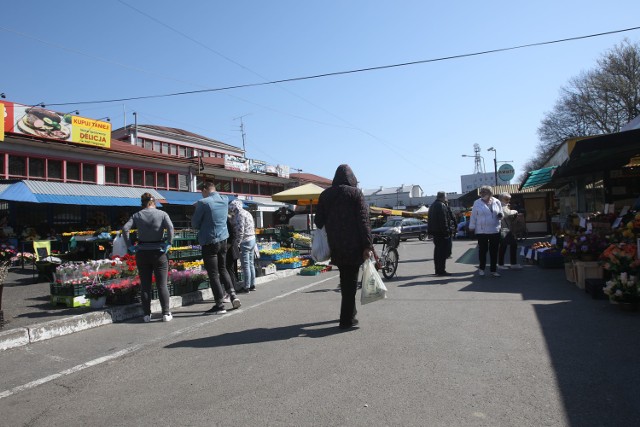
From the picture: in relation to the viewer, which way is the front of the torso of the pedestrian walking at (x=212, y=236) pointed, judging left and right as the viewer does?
facing away from the viewer and to the left of the viewer

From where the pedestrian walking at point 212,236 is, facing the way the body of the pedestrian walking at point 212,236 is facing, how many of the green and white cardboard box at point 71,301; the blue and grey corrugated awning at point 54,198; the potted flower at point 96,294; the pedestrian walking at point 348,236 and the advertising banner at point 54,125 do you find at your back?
1

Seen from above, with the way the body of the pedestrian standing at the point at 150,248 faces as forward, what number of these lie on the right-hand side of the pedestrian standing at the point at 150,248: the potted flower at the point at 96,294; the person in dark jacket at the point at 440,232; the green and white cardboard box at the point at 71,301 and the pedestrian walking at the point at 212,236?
2

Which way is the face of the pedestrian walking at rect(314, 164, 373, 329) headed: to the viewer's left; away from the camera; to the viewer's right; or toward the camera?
away from the camera

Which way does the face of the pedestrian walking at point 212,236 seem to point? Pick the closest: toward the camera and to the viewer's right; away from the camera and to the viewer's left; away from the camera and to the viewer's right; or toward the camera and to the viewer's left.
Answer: away from the camera and to the viewer's left

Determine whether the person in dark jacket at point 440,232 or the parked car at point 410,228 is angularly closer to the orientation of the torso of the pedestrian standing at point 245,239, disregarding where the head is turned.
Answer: the parked car

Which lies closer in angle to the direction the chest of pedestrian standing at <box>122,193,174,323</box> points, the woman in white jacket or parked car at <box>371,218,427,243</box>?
the parked car

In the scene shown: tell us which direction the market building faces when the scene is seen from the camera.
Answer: facing the viewer and to the right of the viewer

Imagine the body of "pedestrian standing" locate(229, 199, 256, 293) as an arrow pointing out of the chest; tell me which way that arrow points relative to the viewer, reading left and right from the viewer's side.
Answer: facing away from the viewer and to the left of the viewer

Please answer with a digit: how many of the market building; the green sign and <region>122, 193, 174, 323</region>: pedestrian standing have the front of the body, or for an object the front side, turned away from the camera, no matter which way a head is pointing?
1

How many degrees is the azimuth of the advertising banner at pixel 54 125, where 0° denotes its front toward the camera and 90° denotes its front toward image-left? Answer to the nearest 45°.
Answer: approximately 315°

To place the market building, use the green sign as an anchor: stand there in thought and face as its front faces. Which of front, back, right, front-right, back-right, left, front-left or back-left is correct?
front-right

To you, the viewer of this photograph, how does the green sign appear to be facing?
facing the viewer

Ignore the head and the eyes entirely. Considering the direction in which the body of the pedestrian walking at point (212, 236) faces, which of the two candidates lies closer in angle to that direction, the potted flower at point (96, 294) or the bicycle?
the potted flower

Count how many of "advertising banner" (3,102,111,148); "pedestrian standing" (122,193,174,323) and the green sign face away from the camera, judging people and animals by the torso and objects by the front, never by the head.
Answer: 1

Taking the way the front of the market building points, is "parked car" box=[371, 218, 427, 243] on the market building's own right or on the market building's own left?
on the market building's own left

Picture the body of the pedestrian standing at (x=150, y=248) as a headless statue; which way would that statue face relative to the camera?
away from the camera

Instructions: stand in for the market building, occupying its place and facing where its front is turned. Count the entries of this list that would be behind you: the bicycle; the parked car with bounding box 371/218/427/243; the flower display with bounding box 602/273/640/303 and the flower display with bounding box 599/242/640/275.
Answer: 0

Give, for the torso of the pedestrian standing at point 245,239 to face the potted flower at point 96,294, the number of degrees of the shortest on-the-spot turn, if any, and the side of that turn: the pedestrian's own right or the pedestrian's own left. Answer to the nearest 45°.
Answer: approximately 90° to the pedestrian's own left

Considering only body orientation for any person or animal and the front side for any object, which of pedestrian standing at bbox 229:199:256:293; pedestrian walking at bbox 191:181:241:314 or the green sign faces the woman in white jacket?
the green sign
